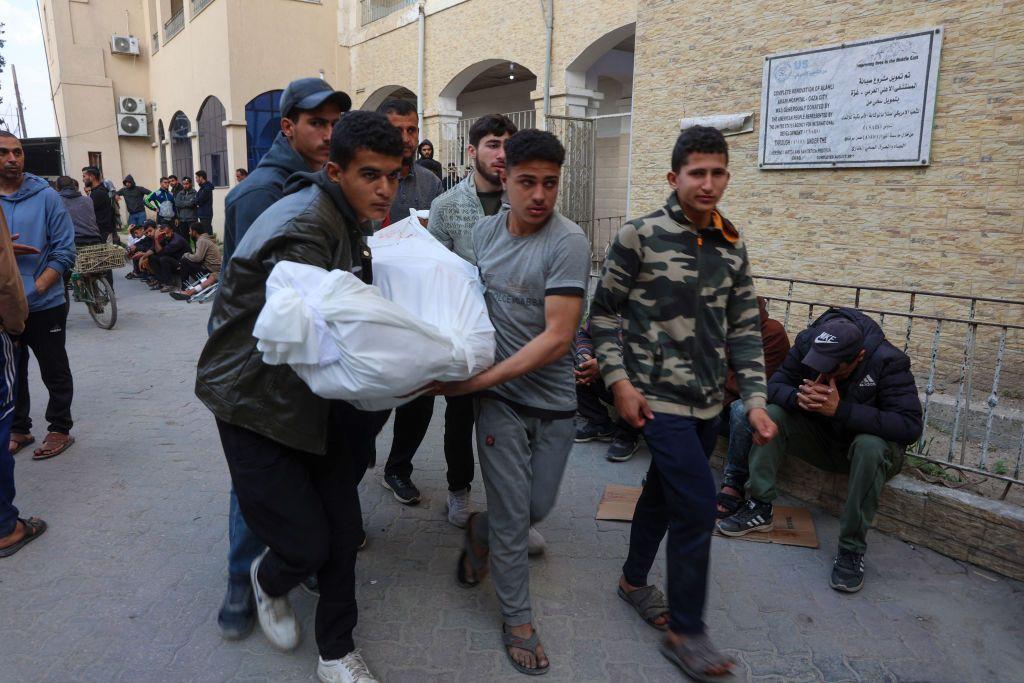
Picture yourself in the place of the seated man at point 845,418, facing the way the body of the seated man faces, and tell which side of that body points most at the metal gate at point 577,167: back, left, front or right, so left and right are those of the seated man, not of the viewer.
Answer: right

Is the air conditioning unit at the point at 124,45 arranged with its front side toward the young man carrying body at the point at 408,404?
yes

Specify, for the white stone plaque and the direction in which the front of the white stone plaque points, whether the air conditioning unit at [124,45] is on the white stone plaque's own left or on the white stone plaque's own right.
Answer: on the white stone plaque's own right

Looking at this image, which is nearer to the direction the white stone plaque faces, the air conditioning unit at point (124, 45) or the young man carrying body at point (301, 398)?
the young man carrying body

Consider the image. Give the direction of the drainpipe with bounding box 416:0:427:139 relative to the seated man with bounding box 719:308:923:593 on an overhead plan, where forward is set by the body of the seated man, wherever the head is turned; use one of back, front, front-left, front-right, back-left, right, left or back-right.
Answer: right
